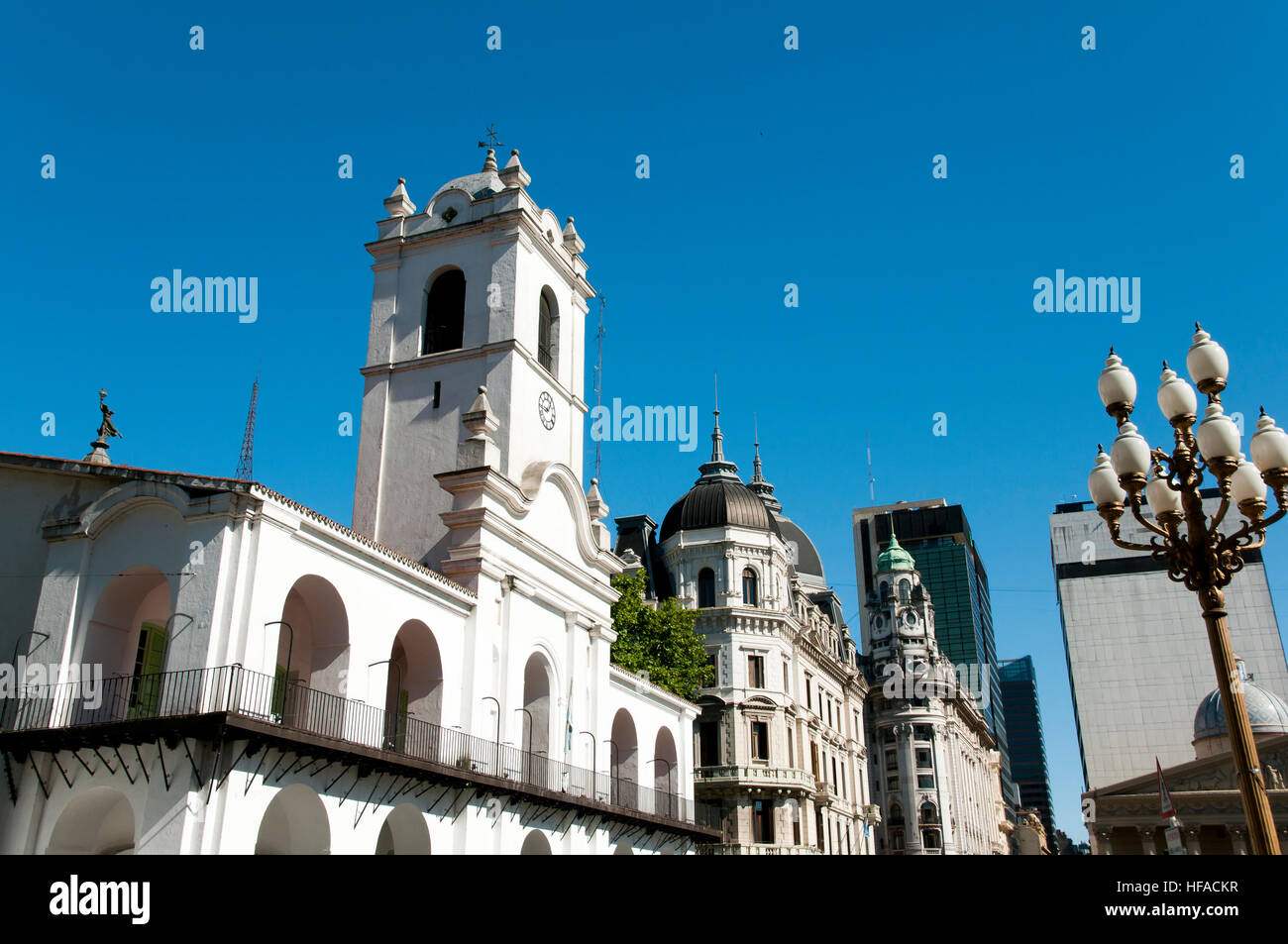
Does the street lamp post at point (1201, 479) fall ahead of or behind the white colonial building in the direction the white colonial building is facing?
ahead
